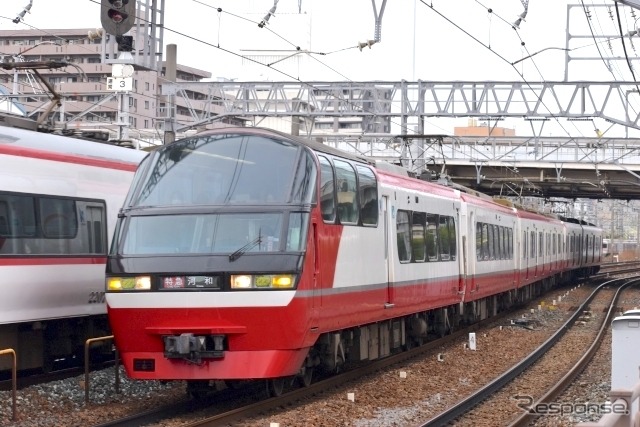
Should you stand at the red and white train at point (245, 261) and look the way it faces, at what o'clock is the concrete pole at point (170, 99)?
The concrete pole is roughly at 4 o'clock from the red and white train.

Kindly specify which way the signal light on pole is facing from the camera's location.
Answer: facing the viewer

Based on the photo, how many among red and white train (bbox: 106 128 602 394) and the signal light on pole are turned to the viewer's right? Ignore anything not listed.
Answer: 0

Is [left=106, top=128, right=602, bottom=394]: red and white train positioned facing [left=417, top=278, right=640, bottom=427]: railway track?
no

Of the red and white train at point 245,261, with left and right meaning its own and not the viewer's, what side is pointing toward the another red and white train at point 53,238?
right

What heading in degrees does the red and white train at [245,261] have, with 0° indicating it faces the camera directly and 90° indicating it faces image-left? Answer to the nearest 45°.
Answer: approximately 45°
